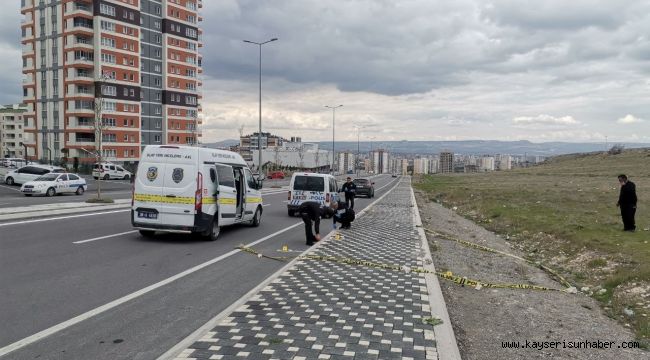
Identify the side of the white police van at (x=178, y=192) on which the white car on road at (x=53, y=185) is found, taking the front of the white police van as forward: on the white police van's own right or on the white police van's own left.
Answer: on the white police van's own left

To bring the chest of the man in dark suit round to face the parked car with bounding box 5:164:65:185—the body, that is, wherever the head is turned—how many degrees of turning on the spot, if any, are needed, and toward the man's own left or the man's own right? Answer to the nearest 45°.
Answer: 0° — they already face it

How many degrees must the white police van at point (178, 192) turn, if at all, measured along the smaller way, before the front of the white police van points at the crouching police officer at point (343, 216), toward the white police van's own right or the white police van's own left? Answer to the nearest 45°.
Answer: approximately 45° to the white police van's own right

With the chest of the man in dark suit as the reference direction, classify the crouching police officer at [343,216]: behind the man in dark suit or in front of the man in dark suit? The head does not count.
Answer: in front

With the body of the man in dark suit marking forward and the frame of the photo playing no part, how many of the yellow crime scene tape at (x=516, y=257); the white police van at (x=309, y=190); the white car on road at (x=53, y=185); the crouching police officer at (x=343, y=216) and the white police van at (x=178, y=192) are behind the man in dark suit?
0

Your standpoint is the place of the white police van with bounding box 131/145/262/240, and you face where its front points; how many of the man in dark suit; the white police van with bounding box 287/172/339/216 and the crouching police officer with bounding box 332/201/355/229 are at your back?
0

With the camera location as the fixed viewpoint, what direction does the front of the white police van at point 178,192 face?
facing away from the viewer and to the right of the viewer

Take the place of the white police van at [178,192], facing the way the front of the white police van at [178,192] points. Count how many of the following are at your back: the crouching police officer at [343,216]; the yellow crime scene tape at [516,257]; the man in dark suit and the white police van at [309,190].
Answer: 0

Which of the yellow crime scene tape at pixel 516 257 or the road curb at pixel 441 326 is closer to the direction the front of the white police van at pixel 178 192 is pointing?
the yellow crime scene tape

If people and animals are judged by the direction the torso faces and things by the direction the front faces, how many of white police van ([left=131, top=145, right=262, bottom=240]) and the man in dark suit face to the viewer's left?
1

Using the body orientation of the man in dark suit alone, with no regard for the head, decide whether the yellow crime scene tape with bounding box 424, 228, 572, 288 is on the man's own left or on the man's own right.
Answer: on the man's own left

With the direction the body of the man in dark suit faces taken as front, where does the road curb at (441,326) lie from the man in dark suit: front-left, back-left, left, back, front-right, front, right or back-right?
left

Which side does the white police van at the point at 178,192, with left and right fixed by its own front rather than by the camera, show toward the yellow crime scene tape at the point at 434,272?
right

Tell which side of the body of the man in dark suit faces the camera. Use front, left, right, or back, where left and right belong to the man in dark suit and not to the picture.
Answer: left

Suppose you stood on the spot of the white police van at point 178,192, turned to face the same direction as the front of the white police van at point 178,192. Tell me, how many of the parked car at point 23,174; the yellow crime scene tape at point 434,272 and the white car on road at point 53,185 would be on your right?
1

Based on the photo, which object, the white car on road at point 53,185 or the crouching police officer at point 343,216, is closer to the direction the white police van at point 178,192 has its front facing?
the crouching police officer

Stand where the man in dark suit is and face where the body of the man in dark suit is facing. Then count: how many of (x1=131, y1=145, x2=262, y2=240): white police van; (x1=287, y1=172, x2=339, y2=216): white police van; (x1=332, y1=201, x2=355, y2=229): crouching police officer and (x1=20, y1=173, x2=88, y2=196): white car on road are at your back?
0

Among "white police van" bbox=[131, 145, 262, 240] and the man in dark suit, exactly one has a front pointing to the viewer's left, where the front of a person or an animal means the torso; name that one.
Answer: the man in dark suit

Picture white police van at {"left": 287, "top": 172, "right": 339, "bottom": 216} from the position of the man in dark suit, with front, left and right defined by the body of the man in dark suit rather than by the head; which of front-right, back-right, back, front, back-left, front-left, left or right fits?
front
